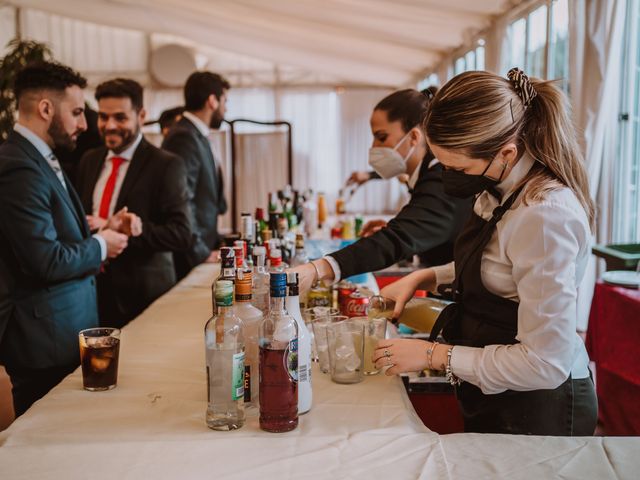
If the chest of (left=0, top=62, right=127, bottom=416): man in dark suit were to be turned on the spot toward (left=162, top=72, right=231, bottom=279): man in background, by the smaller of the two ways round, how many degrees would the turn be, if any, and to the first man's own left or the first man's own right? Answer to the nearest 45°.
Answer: approximately 45° to the first man's own left

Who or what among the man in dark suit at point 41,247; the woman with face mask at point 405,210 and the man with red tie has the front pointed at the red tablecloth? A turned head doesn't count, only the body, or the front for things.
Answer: the man in dark suit

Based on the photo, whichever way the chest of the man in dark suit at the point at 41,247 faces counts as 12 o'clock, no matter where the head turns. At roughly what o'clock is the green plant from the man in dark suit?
The green plant is roughly at 9 o'clock from the man in dark suit.

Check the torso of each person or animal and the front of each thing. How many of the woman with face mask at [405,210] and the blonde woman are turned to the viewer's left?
2

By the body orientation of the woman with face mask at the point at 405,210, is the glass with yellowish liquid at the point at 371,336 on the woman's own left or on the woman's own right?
on the woman's own left

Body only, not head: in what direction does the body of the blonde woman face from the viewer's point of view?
to the viewer's left

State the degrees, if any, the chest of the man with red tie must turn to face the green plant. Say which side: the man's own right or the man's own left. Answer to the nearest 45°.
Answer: approximately 135° to the man's own right

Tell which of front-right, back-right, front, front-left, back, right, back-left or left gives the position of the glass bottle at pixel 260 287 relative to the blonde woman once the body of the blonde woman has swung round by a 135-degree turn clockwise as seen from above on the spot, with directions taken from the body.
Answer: back-left

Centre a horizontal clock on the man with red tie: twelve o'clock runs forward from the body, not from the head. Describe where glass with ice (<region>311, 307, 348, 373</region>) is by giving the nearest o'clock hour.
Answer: The glass with ice is roughly at 10 o'clock from the man with red tie.

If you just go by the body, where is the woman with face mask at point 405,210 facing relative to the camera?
to the viewer's left

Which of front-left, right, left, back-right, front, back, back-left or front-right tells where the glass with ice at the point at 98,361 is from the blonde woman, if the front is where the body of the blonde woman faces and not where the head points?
front

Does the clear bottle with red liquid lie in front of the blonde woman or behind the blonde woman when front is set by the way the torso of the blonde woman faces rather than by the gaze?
in front

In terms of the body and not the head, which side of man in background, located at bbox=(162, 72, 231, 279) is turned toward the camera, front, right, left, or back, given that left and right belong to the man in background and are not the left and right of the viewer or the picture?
right

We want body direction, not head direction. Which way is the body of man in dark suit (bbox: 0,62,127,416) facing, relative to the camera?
to the viewer's right

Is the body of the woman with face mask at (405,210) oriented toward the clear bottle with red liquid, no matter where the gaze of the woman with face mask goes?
no
